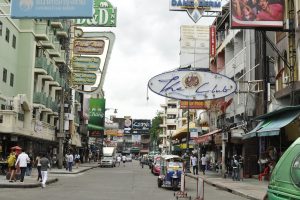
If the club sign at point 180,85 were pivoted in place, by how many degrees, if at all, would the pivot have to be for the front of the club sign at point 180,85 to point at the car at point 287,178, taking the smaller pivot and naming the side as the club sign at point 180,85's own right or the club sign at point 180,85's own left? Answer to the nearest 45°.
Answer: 0° — it already faces it

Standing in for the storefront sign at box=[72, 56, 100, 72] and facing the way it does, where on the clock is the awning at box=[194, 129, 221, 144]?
The awning is roughly at 9 o'clock from the storefront sign.

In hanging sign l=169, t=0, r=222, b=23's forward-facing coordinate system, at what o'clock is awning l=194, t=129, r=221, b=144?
The awning is roughly at 6 o'clock from the hanging sign.

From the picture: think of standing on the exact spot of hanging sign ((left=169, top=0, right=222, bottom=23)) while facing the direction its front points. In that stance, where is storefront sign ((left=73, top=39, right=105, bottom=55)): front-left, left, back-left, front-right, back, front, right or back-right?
back-right

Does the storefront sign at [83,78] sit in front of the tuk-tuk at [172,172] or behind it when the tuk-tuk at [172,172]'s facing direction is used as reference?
behind

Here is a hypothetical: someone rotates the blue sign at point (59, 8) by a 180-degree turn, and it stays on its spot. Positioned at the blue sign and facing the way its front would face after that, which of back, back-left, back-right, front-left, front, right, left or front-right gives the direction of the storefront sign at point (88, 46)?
front

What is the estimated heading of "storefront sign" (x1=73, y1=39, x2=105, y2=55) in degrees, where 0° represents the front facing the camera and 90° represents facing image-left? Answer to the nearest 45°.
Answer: approximately 0°
